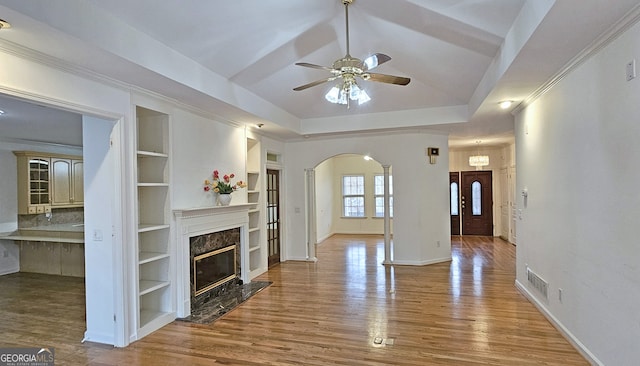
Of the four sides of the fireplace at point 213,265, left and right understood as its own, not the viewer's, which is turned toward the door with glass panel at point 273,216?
left

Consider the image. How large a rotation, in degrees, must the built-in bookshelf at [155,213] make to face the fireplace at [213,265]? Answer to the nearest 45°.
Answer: approximately 90° to its left

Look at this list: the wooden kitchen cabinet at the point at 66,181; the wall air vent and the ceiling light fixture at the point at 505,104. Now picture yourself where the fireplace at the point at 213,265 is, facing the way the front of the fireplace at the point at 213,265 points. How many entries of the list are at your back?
1

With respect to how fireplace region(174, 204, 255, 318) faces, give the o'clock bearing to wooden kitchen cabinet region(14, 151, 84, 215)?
The wooden kitchen cabinet is roughly at 6 o'clock from the fireplace.

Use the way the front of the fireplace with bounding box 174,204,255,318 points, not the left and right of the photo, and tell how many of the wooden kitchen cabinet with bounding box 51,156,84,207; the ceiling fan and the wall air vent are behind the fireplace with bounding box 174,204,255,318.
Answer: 1

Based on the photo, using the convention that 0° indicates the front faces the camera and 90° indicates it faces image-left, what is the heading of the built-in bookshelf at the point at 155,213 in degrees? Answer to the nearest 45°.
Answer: approximately 315°

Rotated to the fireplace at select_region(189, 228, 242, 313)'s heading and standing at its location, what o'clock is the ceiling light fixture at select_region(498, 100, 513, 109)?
The ceiling light fixture is roughly at 11 o'clock from the fireplace.

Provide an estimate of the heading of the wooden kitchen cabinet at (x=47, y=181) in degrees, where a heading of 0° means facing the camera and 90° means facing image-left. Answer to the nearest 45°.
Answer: approximately 315°

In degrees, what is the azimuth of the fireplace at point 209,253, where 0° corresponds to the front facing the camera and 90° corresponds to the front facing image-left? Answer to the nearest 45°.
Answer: approximately 315°
